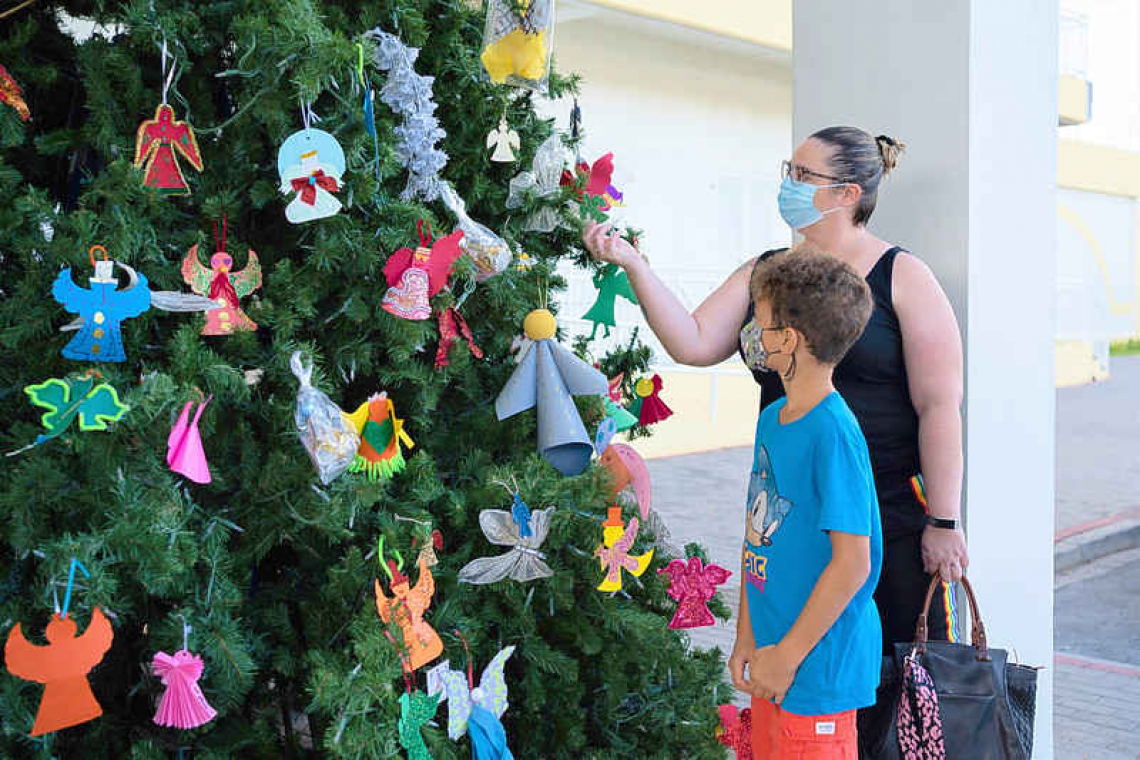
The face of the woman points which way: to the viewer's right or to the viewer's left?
to the viewer's left

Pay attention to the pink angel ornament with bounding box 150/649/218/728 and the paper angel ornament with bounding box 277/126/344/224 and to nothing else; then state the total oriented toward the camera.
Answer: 2

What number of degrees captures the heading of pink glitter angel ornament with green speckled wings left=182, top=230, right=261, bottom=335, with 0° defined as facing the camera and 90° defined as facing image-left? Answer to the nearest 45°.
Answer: approximately 0°

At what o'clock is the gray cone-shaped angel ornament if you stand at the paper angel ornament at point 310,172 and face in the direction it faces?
The gray cone-shaped angel ornament is roughly at 8 o'clock from the paper angel ornament.

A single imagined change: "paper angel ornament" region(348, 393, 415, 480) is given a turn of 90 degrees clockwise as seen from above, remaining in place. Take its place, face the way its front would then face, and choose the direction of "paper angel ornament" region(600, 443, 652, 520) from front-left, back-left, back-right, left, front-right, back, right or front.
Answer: back-right

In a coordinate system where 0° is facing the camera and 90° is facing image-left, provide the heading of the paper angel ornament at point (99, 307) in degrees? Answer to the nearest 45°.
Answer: approximately 0°

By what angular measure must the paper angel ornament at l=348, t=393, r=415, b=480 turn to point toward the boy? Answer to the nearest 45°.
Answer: approximately 90° to its left

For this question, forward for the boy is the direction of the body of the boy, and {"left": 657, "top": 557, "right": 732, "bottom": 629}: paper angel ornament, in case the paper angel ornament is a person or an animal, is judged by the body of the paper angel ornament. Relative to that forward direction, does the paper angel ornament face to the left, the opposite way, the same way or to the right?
to the left

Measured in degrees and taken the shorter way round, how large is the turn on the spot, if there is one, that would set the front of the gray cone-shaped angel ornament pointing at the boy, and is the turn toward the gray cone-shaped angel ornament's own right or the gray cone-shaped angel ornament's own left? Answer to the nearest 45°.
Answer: approximately 45° to the gray cone-shaped angel ornament's own left

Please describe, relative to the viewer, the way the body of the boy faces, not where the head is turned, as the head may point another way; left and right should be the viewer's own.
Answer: facing to the left of the viewer

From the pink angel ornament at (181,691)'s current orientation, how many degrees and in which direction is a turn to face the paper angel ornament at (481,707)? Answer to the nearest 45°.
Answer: approximately 90° to its left
